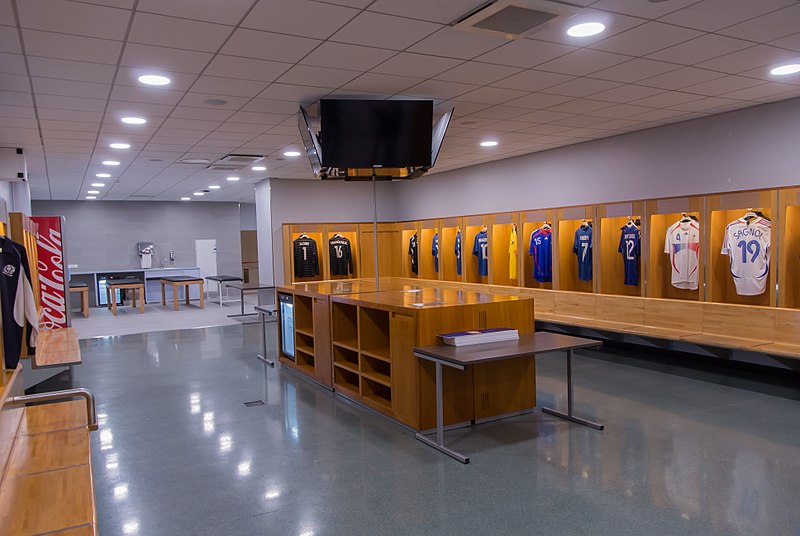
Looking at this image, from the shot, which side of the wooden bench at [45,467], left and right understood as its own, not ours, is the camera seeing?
right

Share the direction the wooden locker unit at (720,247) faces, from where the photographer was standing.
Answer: facing the viewer and to the left of the viewer

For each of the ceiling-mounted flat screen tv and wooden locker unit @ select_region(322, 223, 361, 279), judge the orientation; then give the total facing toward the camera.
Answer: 2

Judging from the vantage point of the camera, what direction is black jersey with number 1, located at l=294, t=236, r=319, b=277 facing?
facing away from the viewer

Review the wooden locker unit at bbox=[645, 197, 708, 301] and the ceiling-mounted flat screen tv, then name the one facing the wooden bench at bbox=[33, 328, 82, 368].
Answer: the wooden locker unit

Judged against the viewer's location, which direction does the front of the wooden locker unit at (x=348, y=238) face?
facing the viewer

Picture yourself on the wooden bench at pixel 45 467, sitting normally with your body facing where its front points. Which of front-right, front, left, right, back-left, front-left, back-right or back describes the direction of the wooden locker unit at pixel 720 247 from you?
front

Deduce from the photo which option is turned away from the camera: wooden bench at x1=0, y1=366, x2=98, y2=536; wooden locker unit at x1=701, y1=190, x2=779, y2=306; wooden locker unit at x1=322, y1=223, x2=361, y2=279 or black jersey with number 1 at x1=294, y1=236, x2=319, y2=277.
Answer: the black jersey with number 1

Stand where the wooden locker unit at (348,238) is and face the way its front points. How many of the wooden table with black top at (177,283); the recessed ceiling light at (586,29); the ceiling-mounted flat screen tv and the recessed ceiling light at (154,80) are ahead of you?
3

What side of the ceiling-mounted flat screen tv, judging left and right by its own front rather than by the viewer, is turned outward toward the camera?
front

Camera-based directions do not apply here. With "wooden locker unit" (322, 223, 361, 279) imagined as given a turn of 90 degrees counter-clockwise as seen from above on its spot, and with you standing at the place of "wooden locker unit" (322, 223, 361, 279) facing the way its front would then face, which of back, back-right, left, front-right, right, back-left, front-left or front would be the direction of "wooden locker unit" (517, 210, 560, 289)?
front-right
